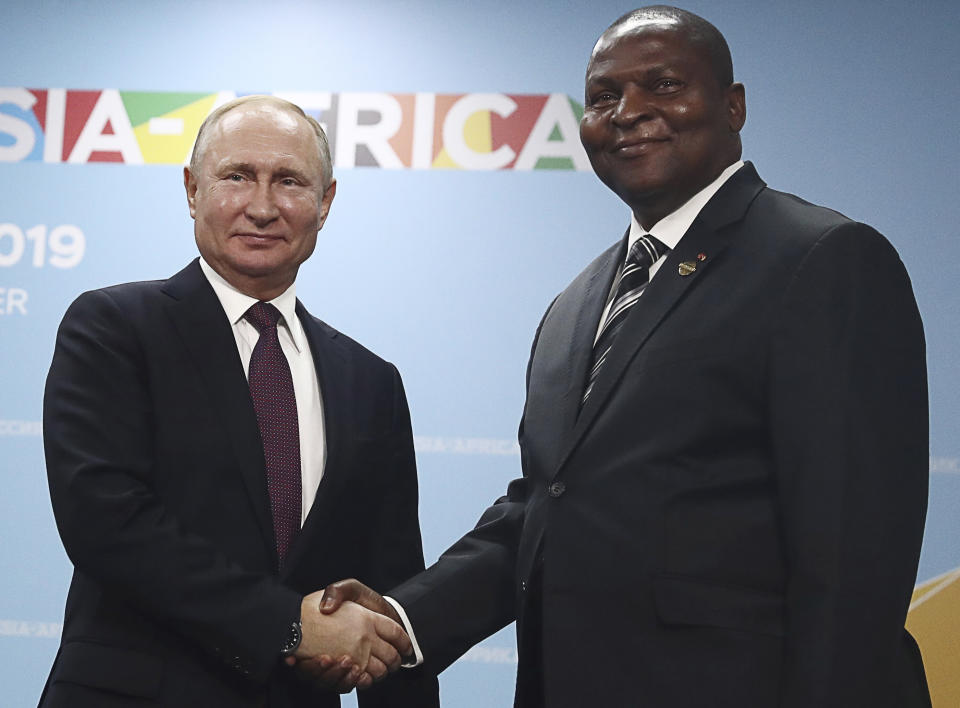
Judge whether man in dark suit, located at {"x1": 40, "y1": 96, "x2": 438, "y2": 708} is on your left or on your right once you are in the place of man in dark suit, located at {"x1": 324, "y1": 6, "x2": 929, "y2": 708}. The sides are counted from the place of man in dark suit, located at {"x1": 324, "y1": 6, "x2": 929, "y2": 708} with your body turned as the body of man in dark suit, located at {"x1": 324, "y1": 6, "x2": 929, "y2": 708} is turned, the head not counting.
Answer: on your right

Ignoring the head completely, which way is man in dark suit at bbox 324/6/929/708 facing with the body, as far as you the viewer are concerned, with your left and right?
facing the viewer and to the left of the viewer

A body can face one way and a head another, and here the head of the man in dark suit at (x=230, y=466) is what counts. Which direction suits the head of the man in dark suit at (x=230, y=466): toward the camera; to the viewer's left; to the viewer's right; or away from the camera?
toward the camera
